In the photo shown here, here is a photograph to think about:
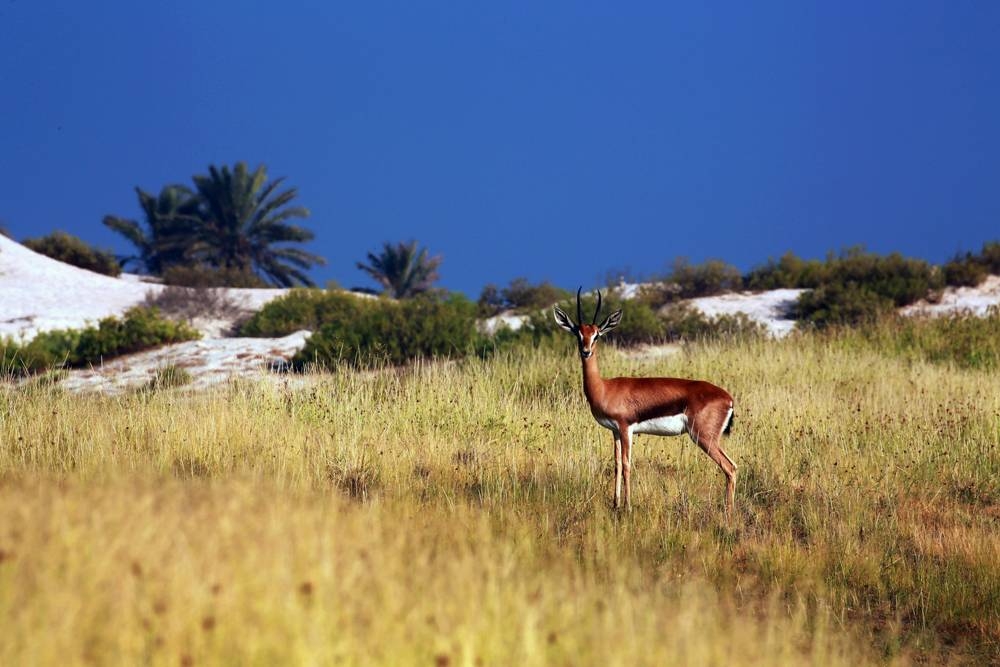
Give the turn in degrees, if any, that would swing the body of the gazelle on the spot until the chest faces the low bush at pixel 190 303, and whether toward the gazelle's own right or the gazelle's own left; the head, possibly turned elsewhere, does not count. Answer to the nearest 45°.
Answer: approximately 45° to the gazelle's own right

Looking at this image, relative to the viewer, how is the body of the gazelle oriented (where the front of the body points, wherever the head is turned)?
to the viewer's left

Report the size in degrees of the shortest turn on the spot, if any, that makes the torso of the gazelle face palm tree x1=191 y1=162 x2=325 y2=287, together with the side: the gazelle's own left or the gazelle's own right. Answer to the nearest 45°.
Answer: approximately 45° to the gazelle's own right

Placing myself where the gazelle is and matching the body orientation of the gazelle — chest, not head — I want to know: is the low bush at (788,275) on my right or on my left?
on my right

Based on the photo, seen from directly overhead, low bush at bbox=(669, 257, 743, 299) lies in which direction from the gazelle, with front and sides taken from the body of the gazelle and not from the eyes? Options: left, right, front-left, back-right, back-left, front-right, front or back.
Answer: right

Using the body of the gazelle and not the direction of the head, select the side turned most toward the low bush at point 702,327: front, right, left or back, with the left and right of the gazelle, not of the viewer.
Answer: right

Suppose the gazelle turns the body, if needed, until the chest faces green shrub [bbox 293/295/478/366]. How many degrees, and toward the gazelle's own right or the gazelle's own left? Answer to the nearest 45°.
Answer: approximately 45° to the gazelle's own right

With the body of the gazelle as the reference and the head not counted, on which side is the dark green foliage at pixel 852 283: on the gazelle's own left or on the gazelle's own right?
on the gazelle's own right
